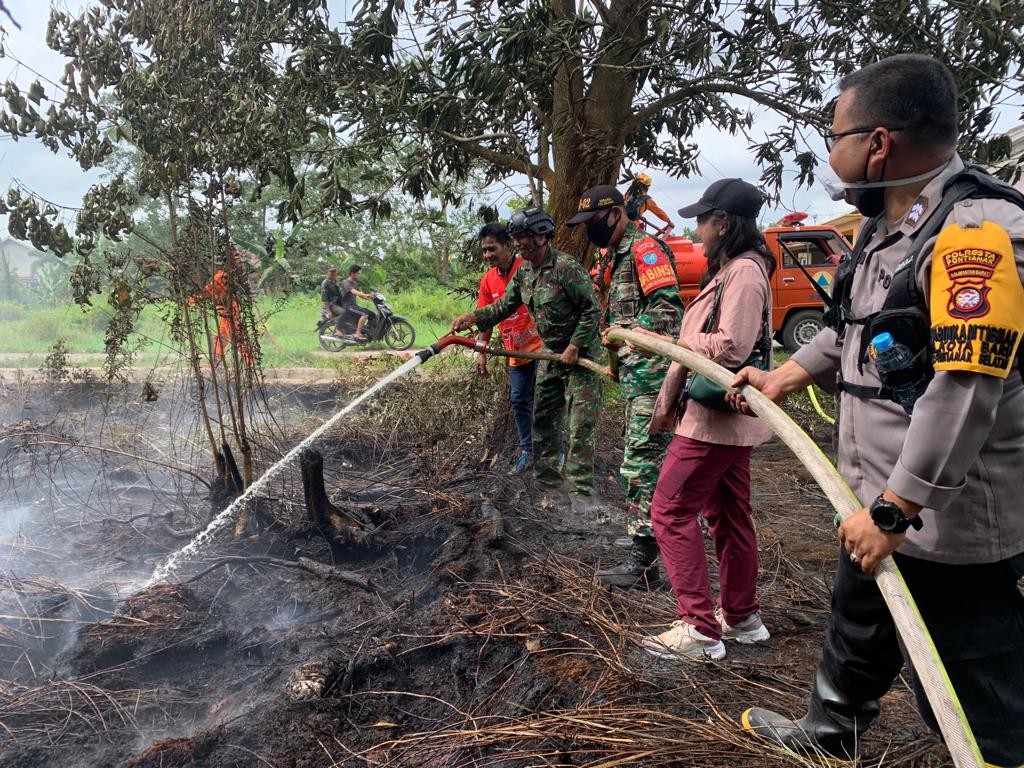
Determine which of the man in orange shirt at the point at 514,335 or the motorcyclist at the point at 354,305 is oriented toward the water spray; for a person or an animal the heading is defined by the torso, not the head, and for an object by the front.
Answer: the man in orange shirt

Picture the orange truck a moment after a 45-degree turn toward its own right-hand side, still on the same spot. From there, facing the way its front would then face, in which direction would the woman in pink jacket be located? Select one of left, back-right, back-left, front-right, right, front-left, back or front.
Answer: front-right

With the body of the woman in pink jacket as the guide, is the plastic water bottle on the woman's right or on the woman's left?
on the woman's left

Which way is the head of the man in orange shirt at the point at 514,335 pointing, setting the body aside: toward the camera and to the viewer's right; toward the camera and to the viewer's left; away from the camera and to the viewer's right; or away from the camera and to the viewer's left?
toward the camera and to the viewer's left

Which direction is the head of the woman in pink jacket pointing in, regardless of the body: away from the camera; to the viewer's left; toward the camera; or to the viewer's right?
to the viewer's left

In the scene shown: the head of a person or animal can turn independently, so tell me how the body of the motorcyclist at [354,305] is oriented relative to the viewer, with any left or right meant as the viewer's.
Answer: facing to the right of the viewer

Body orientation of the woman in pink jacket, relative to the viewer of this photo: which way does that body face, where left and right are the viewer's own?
facing to the left of the viewer

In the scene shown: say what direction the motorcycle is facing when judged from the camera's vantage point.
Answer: facing to the right of the viewer

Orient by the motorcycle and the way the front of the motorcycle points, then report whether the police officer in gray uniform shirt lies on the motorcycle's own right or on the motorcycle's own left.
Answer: on the motorcycle's own right

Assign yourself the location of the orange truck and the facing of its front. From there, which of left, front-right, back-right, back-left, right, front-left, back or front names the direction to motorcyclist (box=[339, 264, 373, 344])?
back

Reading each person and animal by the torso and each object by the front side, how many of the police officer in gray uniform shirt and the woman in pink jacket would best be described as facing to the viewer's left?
2

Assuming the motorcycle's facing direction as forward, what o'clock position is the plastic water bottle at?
The plastic water bottle is roughly at 3 o'clock from the motorcycle.

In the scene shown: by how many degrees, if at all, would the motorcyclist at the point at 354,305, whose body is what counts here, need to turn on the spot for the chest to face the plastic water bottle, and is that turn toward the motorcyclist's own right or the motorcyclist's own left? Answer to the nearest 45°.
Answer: approximately 90° to the motorcyclist's own right

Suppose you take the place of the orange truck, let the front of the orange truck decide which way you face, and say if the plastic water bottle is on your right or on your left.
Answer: on your right

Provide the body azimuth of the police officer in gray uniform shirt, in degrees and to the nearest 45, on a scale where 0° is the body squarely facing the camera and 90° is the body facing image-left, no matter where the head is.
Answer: approximately 90°
